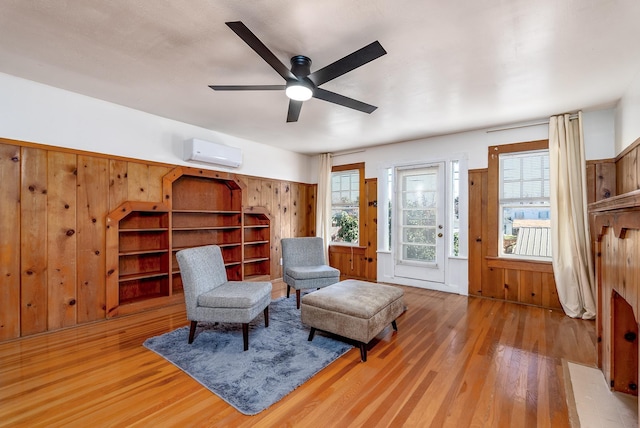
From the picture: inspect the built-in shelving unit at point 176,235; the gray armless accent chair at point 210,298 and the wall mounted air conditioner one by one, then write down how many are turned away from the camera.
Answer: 0

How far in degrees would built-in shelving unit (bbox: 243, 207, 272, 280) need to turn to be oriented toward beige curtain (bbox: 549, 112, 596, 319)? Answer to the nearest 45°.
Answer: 0° — it already faces it

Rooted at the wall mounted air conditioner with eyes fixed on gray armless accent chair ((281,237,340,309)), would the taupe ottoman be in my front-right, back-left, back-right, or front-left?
front-right

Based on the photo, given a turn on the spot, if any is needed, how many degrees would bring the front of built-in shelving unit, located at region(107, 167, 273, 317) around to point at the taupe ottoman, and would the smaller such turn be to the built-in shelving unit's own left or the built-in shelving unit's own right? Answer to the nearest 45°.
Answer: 0° — it already faces it

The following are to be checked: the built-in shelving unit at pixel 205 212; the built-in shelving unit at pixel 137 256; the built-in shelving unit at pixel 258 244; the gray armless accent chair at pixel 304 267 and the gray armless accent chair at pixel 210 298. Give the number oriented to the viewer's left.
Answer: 0

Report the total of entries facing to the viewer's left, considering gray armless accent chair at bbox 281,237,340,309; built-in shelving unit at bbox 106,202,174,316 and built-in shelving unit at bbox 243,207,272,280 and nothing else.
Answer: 0

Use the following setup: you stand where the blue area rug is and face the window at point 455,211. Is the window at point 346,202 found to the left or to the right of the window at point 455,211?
left

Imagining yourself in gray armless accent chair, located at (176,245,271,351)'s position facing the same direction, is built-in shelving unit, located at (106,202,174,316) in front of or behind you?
behind

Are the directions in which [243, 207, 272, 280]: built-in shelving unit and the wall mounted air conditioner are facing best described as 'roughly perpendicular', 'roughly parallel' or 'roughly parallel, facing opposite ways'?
roughly parallel

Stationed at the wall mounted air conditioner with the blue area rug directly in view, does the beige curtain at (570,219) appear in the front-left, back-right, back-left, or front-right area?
front-left

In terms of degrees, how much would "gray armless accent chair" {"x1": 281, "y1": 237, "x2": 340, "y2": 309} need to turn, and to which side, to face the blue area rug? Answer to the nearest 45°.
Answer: approximately 45° to its right

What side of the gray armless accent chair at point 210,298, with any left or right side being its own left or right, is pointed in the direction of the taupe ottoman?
front

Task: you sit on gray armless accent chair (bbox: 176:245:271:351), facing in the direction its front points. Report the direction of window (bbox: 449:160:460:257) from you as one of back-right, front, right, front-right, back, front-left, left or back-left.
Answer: front-left

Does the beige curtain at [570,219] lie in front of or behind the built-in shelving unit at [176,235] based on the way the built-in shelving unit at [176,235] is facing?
in front

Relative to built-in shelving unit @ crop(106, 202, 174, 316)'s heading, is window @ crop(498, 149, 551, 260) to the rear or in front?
in front

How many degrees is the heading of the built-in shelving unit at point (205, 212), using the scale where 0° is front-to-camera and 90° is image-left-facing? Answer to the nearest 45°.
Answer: approximately 315°
